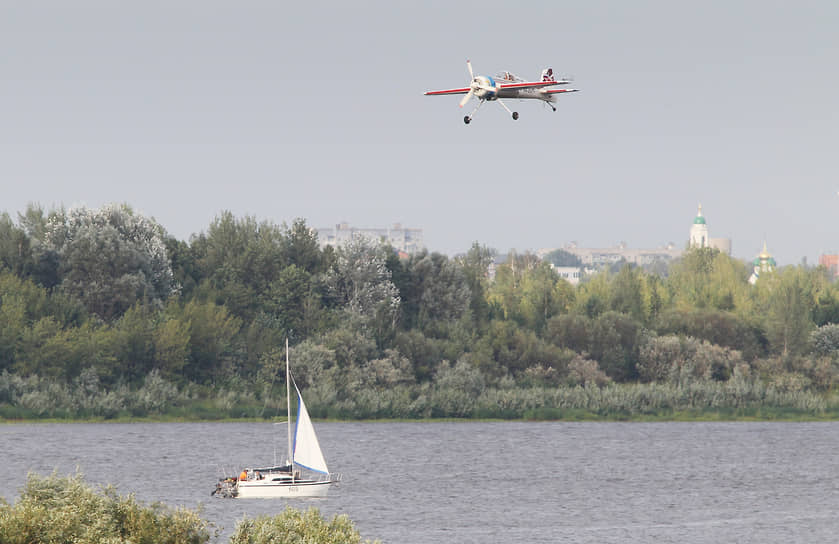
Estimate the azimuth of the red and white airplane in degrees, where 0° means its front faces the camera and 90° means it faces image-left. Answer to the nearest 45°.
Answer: approximately 45°
